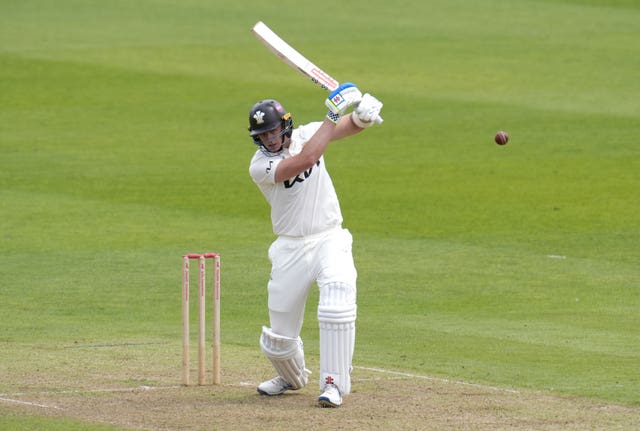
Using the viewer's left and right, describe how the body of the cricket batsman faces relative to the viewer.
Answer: facing the viewer
